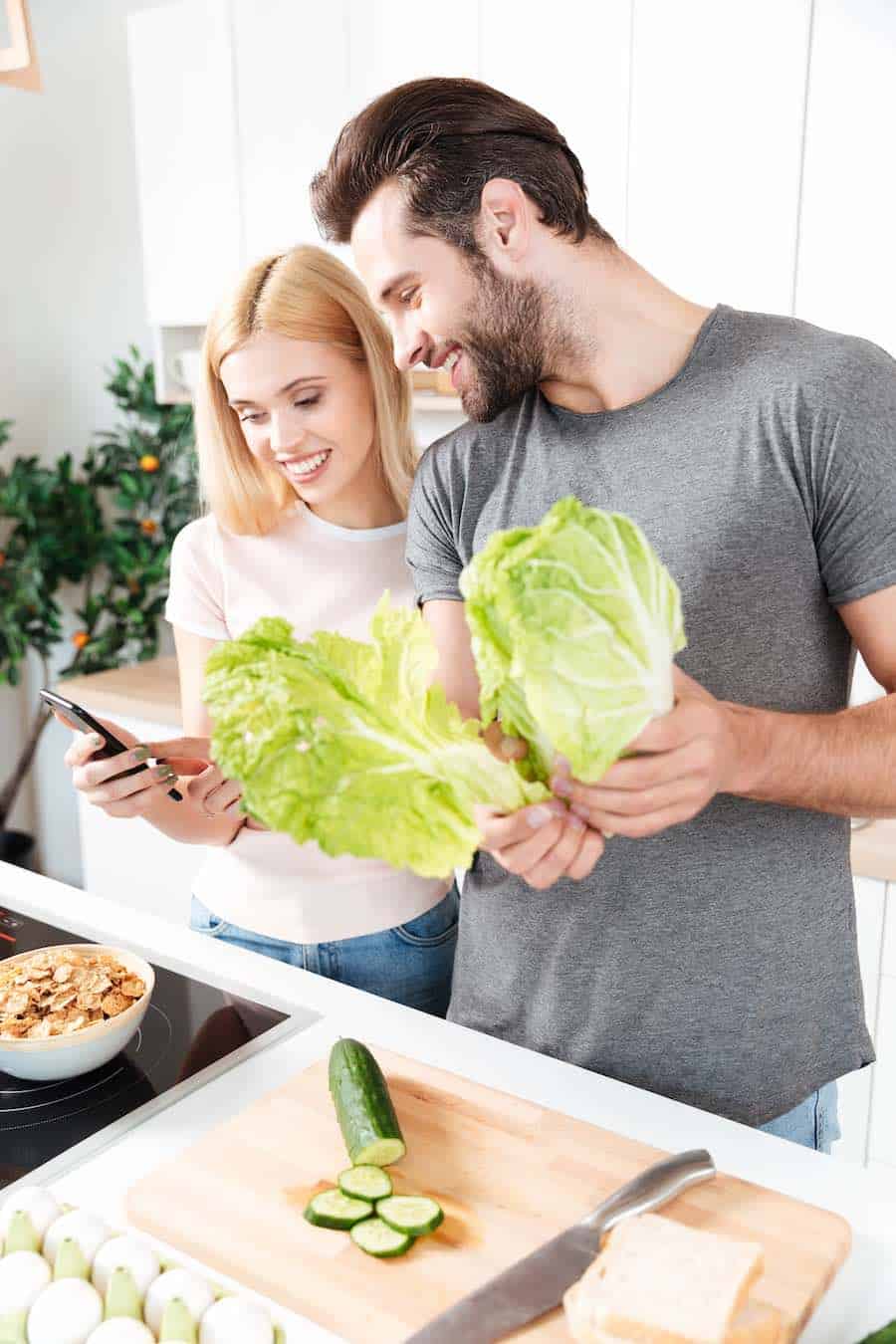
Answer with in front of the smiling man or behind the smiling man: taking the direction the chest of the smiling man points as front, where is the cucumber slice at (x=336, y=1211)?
in front

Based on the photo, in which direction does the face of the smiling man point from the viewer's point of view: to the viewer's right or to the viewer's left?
to the viewer's left

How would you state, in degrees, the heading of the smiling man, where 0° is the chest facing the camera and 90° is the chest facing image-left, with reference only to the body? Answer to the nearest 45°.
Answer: approximately 45°

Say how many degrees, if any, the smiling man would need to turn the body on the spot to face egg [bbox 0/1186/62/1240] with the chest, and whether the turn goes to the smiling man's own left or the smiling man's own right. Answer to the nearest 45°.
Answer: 0° — they already face it

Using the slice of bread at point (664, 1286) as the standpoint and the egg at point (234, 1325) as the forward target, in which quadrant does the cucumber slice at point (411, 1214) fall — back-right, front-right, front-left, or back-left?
front-right

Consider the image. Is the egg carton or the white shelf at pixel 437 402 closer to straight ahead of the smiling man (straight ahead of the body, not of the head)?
the egg carton

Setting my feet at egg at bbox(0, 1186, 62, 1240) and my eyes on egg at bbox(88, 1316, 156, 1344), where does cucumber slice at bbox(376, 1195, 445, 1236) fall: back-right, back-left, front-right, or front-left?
front-left

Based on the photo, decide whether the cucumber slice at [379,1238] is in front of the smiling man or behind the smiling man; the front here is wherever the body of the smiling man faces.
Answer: in front

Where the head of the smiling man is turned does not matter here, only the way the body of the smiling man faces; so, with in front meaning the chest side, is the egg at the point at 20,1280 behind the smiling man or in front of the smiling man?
in front

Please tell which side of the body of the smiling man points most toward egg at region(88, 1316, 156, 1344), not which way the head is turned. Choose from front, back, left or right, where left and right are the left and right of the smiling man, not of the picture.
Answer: front
